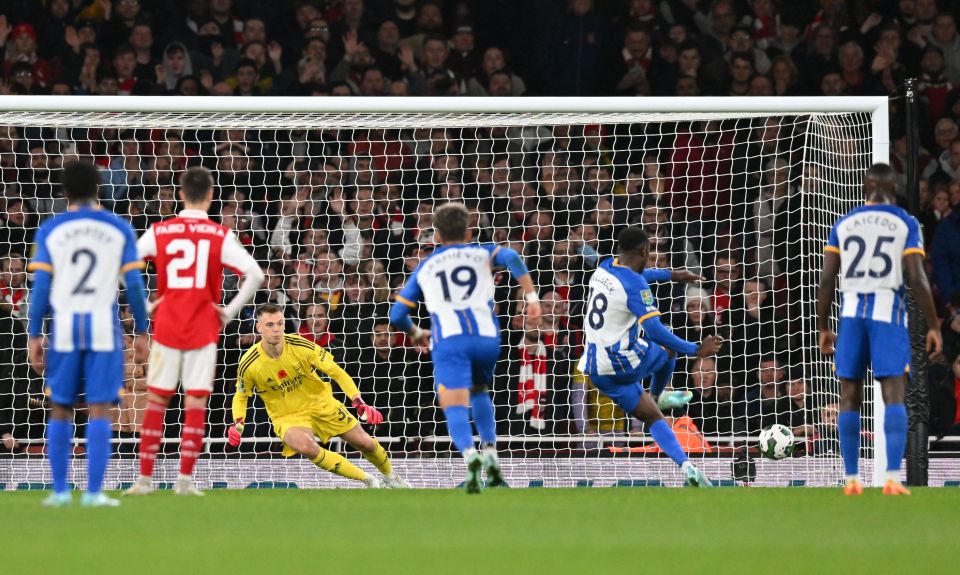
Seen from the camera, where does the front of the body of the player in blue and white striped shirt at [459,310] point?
away from the camera

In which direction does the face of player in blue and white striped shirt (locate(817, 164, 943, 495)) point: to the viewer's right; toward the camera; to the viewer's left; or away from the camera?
away from the camera

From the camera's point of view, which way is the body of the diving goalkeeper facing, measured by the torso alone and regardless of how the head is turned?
toward the camera

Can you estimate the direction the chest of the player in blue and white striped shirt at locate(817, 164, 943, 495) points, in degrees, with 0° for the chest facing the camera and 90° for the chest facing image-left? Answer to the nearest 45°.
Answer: approximately 180°

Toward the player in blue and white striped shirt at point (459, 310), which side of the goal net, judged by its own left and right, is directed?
front

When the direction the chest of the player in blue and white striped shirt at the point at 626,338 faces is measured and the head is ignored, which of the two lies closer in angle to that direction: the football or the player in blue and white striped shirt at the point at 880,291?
the football

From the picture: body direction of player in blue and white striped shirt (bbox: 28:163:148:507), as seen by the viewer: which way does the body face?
away from the camera

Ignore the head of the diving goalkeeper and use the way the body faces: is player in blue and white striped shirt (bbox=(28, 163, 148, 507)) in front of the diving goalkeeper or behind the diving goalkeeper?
in front

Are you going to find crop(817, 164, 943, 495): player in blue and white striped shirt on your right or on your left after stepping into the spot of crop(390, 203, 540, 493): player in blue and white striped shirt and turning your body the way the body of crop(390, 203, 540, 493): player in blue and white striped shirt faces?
on your right

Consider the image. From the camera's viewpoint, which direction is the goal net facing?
toward the camera

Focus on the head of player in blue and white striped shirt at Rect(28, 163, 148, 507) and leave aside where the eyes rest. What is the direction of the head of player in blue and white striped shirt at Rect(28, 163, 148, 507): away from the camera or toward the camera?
away from the camera

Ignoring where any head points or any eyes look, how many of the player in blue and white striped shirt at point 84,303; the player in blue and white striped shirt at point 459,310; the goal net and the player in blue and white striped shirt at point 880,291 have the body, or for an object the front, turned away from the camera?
3

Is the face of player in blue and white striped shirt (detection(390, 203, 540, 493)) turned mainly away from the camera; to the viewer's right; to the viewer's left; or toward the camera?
away from the camera

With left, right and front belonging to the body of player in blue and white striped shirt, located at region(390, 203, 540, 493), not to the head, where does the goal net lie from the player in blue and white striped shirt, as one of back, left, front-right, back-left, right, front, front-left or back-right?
front

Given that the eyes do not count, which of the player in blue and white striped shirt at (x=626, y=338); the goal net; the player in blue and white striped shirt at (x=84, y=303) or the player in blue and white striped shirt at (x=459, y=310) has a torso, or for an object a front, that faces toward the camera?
the goal net

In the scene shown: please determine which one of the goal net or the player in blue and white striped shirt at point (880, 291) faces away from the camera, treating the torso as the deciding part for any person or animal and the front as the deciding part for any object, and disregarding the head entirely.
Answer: the player in blue and white striped shirt
